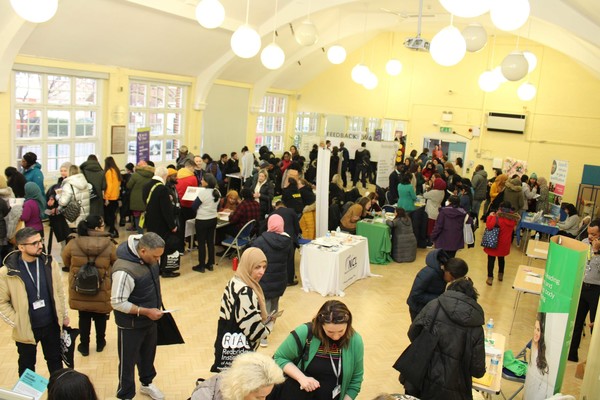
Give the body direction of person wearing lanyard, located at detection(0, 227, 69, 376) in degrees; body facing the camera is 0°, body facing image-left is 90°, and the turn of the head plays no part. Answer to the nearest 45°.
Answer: approximately 315°

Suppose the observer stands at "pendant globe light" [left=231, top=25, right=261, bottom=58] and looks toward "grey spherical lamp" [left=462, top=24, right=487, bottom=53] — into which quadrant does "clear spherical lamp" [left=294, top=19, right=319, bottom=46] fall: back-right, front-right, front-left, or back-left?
front-left

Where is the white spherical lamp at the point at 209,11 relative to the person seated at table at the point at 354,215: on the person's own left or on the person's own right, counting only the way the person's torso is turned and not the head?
on the person's own right

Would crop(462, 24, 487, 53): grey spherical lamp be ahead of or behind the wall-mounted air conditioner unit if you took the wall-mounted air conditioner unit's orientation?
ahead

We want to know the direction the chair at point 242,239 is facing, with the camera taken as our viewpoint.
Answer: facing away from the viewer and to the left of the viewer

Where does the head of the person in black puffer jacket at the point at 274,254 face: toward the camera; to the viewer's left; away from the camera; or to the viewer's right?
away from the camera

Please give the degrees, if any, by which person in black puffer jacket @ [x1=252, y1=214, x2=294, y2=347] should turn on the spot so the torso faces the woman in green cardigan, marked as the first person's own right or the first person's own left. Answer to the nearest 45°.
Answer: approximately 180°

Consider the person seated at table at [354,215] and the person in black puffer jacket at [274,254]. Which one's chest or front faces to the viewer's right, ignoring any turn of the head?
the person seated at table

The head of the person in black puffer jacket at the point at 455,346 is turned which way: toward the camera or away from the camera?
away from the camera

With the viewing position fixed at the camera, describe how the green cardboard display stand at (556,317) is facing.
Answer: facing the viewer and to the left of the viewer

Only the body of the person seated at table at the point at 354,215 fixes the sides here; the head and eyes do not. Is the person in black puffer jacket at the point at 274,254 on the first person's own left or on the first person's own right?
on the first person's own right

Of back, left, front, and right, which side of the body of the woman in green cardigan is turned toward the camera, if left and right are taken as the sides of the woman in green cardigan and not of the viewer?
front

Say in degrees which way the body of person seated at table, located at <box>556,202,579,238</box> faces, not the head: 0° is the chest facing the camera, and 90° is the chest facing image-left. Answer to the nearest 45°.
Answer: approximately 90°

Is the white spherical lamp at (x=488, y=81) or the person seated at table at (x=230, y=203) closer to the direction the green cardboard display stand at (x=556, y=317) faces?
the person seated at table

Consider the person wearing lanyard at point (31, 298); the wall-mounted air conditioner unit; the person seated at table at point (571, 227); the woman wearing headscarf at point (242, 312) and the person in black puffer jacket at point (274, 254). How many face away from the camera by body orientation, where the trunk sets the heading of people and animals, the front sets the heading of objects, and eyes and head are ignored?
1

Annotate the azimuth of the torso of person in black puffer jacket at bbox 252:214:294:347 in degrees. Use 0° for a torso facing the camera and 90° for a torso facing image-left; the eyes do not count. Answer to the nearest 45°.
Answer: approximately 180°
